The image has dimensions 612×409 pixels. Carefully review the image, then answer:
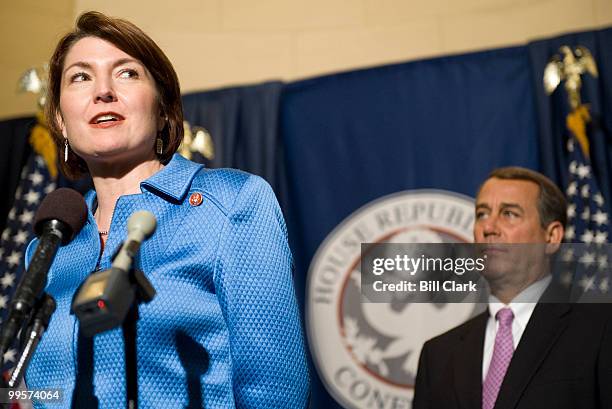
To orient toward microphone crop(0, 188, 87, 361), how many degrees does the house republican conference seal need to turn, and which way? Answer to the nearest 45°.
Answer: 0° — it already faces it

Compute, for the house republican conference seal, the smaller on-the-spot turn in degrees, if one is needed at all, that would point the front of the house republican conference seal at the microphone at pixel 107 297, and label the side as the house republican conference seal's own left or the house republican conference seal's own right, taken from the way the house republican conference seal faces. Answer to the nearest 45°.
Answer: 0° — it already faces it

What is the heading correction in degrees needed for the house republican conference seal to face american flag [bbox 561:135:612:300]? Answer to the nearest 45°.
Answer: approximately 90° to its left

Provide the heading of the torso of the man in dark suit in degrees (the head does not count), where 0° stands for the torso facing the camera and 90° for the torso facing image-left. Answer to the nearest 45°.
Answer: approximately 45°

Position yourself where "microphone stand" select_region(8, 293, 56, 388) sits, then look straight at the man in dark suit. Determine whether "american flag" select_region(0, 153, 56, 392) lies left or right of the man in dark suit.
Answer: left
